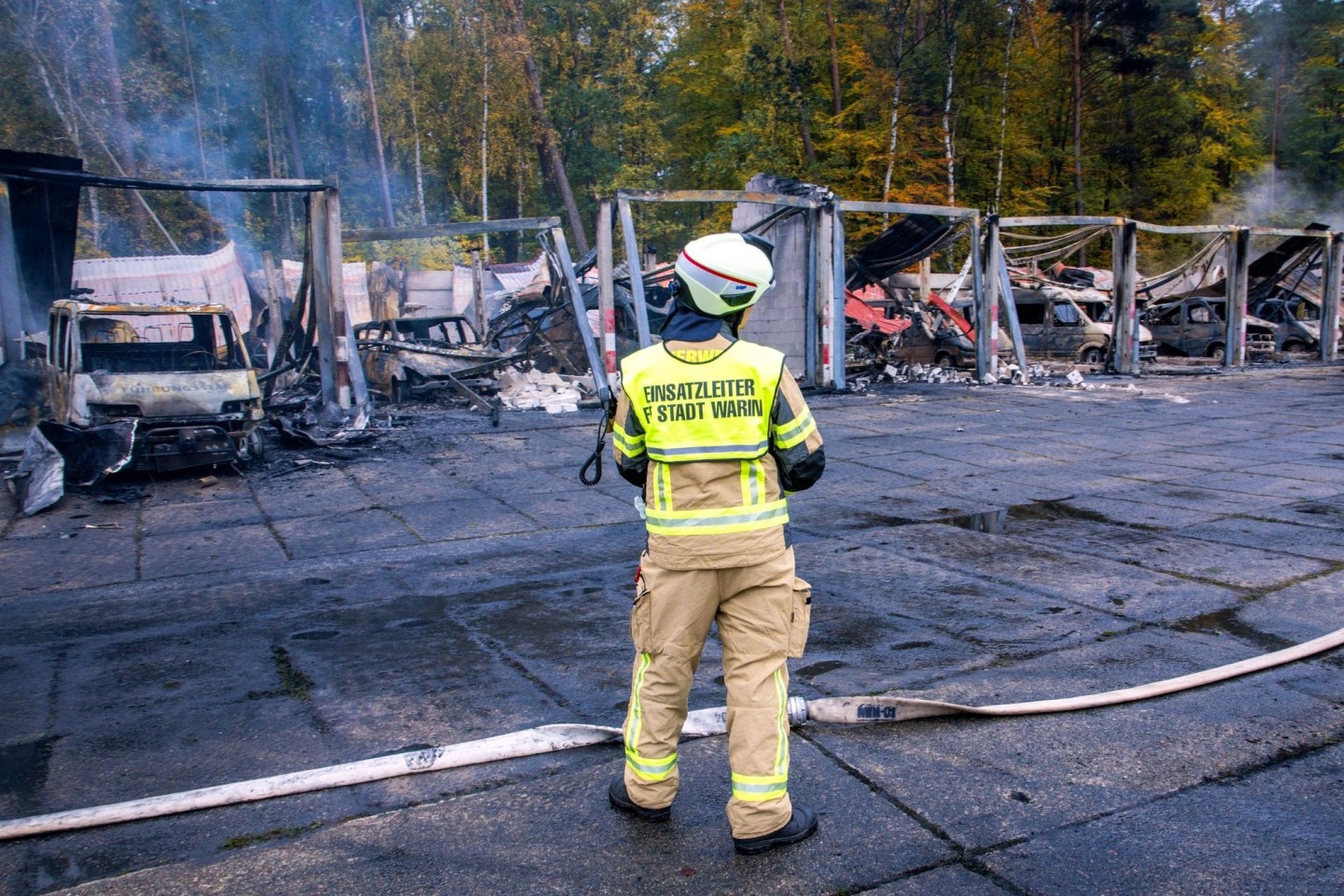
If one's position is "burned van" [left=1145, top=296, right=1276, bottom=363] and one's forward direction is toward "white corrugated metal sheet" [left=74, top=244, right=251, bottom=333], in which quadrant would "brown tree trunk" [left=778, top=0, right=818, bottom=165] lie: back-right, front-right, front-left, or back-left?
front-right

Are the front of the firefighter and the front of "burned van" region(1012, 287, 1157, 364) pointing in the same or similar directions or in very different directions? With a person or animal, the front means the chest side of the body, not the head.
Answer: very different directions

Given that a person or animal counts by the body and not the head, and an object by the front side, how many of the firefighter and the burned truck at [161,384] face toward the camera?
1

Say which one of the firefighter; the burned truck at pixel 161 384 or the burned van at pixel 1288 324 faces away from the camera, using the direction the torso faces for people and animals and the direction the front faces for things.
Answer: the firefighter

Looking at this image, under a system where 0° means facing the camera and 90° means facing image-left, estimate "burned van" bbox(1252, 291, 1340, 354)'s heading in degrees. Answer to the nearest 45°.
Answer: approximately 315°

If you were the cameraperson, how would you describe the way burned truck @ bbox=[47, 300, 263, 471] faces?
facing the viewer

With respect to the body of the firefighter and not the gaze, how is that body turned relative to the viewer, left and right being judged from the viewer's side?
facing away from the viewer

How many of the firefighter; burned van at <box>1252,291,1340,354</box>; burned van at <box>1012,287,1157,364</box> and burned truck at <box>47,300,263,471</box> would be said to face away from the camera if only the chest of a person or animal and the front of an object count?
1

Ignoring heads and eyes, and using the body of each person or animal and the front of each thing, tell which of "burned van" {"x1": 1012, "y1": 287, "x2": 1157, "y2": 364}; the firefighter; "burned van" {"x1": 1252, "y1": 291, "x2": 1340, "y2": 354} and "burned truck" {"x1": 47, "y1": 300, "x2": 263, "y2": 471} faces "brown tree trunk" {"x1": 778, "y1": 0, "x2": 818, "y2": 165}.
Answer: the firefighter

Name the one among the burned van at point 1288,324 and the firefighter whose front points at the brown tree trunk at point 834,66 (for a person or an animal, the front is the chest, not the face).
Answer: the firefighter

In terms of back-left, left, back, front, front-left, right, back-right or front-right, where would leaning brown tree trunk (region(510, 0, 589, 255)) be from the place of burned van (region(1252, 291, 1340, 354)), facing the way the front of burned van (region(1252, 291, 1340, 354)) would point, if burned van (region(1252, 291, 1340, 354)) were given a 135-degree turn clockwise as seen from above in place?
front

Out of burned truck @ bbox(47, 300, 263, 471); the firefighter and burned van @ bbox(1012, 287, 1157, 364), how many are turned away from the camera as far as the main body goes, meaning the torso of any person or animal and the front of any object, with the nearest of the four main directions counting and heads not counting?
1

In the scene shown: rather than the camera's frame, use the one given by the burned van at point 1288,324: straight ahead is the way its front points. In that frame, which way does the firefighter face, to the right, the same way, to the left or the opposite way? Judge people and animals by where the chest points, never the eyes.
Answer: the opposite way

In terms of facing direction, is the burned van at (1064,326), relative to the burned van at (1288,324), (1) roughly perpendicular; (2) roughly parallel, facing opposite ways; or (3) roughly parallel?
roughly parallel

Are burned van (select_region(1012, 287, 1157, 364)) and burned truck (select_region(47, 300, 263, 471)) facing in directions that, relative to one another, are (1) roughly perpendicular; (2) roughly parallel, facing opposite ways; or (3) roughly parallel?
roughly parallel

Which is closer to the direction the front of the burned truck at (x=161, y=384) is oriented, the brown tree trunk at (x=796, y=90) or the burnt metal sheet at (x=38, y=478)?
the burnt metal sheet

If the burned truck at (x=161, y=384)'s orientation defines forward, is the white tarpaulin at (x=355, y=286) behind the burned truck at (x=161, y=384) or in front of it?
behind

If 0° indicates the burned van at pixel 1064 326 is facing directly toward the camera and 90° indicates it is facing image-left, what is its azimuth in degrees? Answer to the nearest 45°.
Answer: approximately 315°

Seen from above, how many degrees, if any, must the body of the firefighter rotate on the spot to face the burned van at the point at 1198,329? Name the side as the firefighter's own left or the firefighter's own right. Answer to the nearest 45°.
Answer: approximately 45° to the firefighter's own right

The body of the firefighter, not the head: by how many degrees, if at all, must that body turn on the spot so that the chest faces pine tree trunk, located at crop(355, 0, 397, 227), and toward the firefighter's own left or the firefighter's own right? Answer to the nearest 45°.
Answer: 0° — they already face it

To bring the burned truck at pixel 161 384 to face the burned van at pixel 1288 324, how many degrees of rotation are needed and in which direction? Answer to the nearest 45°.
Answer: approximately 90° to its left
